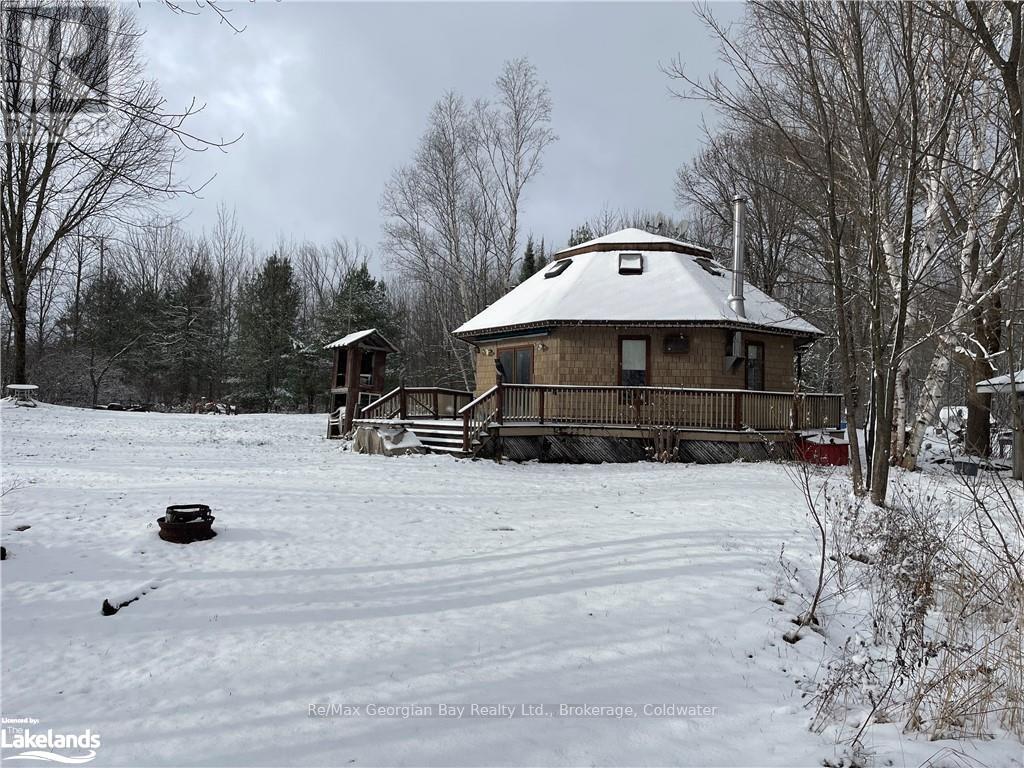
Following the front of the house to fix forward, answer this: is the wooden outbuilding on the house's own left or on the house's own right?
on the house's own right

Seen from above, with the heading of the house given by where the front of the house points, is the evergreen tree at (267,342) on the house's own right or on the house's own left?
on the house's own right

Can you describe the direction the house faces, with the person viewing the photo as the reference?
facing the viewer and to the left of the viewer

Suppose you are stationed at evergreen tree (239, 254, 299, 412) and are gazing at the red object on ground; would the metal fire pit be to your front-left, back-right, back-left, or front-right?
front-right

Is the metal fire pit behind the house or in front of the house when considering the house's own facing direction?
in front

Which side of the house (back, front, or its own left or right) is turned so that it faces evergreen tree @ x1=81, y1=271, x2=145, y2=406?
right

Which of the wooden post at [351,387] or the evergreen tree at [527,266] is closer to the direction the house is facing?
the wooden post

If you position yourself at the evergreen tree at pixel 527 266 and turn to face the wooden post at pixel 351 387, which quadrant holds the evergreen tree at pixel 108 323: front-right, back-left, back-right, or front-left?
front-right
